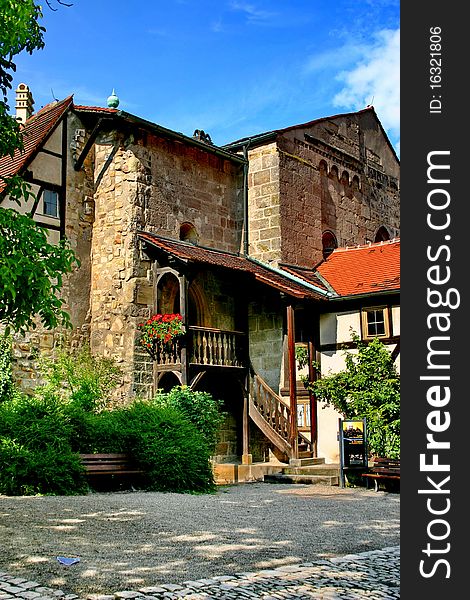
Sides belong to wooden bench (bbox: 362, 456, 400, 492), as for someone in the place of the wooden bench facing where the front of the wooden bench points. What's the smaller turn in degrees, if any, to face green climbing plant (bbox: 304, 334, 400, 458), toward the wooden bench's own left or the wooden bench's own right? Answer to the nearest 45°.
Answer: approximately 135° to the wooden bench's own right

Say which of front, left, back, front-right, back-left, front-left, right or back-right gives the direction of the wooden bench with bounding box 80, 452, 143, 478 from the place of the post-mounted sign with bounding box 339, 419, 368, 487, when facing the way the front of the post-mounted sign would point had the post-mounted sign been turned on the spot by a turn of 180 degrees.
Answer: back-left

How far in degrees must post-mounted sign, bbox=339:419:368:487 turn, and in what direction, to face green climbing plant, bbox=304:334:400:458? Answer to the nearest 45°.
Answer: approximately 180°

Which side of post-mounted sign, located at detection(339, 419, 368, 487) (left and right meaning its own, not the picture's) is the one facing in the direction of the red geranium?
right

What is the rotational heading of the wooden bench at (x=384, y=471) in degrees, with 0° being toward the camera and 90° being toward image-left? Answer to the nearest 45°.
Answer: approximately 45°

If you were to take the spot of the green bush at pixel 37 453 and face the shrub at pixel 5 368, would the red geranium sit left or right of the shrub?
right

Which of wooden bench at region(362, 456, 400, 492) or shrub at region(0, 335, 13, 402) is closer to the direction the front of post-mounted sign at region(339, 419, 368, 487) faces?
the wooden bench

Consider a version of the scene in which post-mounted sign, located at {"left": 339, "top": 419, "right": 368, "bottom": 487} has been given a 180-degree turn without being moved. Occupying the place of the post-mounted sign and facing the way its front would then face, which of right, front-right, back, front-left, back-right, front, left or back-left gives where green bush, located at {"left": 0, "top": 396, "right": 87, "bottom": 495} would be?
back-left

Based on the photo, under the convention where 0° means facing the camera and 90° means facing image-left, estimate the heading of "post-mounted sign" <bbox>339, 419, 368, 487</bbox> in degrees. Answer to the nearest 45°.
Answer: approximately 0°
